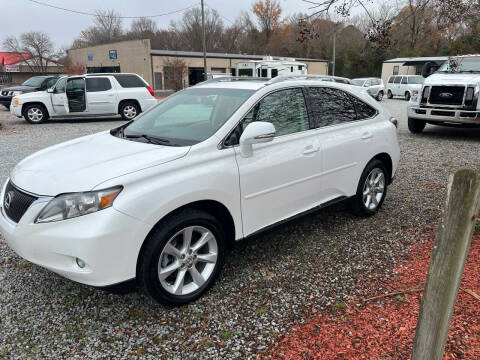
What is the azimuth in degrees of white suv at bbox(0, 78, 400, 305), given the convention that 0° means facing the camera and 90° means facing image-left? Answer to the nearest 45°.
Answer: approximately 45°

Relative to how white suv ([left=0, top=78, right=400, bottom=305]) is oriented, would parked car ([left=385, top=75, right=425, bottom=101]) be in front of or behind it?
behind

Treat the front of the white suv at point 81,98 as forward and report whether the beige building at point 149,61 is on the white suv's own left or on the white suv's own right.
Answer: on the white suv's own right

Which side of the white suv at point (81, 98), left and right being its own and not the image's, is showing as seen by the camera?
left

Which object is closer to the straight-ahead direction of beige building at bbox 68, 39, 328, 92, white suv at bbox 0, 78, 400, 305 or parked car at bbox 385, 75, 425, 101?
the white suv

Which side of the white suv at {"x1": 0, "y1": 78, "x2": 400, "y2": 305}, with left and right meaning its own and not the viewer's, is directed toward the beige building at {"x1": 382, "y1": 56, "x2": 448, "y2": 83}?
back

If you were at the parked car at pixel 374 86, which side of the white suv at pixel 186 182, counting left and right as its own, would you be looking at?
back

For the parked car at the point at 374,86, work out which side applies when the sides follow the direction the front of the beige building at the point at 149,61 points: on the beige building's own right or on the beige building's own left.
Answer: on the beige building's own left

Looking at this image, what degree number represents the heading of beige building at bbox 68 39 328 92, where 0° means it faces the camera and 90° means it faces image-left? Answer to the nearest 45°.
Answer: approximately 45°

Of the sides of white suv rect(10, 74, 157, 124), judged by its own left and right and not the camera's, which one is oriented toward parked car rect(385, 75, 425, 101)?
back
